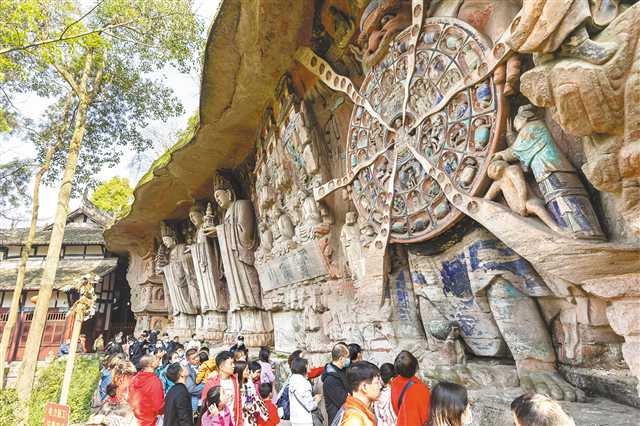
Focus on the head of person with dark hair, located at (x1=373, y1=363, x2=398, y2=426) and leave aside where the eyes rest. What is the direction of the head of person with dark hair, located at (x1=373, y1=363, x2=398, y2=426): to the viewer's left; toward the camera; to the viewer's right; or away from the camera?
away from the camera

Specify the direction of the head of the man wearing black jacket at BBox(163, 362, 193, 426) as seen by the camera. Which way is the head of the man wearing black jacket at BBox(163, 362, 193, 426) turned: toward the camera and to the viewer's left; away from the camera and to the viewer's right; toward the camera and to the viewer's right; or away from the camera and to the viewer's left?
away from the camera and to the viewer's right

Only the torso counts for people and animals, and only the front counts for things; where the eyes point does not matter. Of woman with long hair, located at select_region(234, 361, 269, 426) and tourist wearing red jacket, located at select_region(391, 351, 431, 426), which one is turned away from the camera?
the tourist wearing red jacket

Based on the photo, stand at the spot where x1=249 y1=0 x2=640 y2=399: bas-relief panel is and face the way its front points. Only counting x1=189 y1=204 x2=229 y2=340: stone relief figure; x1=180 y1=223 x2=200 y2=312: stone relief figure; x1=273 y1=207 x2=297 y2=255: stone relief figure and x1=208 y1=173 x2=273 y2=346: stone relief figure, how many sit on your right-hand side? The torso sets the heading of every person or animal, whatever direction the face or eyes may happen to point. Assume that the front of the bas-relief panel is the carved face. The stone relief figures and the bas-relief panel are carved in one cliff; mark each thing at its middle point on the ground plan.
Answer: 4

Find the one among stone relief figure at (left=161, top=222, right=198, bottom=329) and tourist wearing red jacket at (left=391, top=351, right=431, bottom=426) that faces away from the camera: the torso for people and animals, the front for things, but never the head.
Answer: the tourist wearing red jacket

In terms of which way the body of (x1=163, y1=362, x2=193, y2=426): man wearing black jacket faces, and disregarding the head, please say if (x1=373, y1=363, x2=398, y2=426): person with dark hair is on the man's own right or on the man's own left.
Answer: on the man's own right

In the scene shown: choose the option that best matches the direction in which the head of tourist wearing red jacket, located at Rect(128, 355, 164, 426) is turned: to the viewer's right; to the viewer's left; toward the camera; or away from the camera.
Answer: away from the camera

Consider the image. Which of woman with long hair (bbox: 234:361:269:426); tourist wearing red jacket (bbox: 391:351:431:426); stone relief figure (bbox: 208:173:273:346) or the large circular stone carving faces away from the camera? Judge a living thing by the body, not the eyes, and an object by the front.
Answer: the tourist wearing red jacket

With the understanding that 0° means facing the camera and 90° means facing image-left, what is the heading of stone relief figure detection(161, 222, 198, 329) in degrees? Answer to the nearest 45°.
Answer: approximately 45°

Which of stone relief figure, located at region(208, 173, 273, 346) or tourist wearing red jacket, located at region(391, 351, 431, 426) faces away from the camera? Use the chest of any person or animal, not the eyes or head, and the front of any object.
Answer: the tourist wearing red jacket

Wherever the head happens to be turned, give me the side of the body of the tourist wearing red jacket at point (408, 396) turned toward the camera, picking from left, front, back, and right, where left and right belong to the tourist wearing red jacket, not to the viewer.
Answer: back
